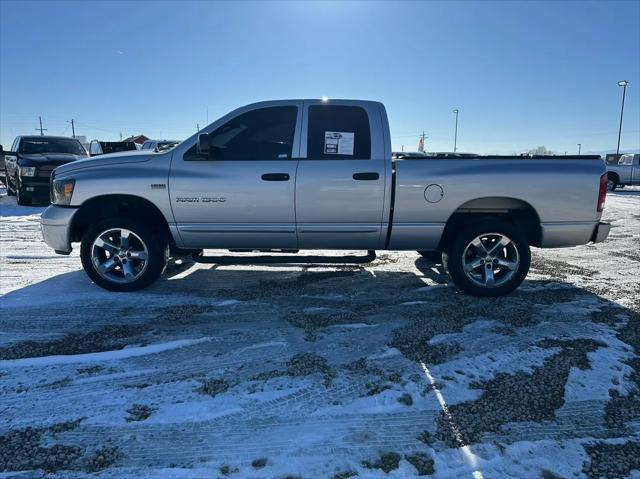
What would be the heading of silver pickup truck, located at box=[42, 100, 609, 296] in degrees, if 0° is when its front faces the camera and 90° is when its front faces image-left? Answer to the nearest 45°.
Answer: approximately 90°

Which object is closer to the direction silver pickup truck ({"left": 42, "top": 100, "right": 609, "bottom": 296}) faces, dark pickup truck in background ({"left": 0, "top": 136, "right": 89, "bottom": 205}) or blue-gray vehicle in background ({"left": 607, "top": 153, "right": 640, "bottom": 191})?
the dark pickup truck in background

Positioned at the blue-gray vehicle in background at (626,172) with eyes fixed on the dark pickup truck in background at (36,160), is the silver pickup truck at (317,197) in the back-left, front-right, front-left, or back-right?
front-left

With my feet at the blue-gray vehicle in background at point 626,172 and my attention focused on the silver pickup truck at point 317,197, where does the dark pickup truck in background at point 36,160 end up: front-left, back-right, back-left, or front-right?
front-right

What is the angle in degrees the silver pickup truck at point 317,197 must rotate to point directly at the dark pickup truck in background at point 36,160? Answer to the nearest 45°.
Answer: approximately 45° to its right

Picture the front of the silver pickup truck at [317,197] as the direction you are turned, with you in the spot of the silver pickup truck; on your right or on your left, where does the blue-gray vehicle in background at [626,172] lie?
on your right
